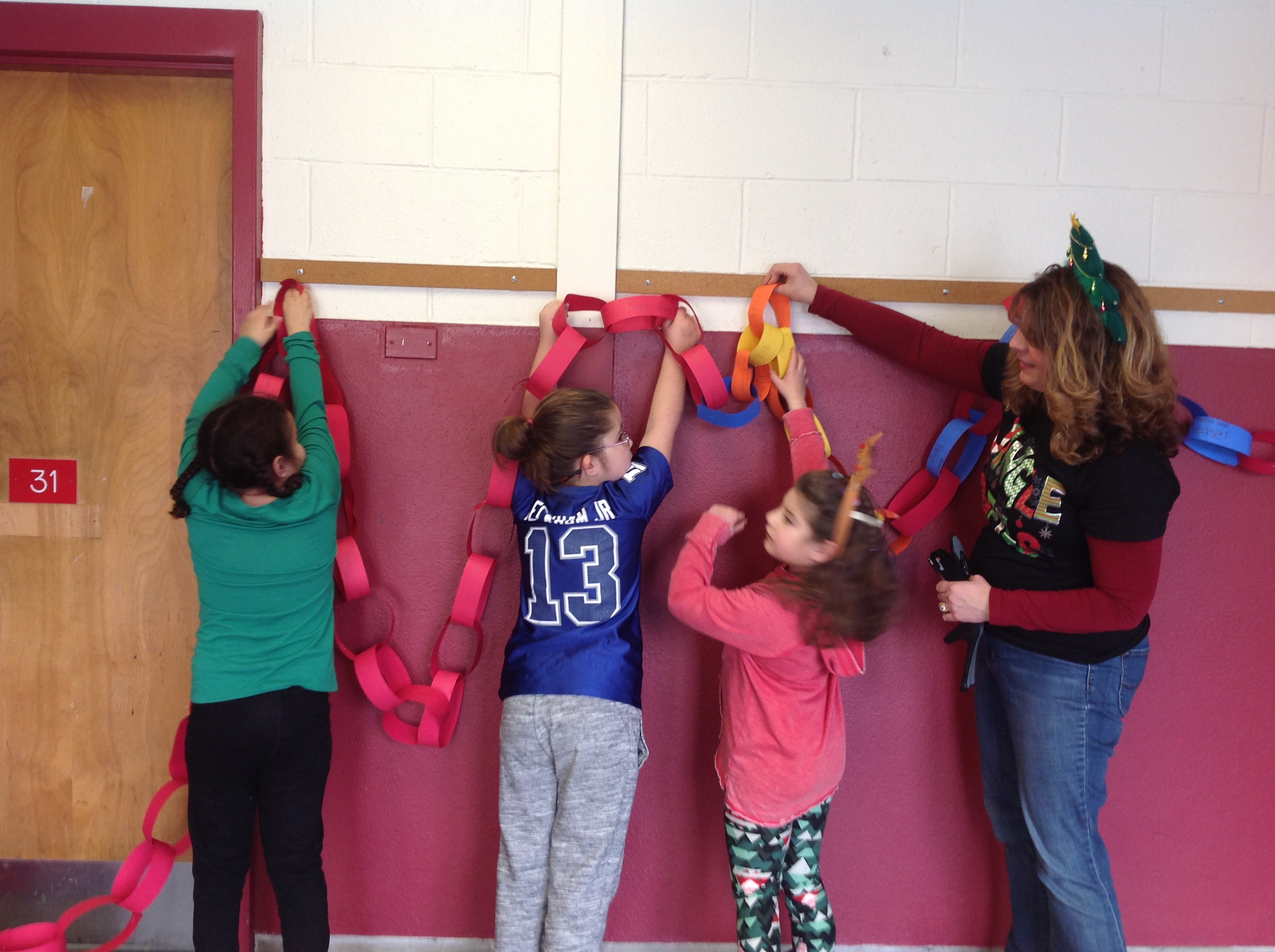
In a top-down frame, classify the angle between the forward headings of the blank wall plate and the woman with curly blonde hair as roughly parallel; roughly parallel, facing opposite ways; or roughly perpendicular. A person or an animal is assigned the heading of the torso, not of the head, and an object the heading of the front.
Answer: roughly perpendicular

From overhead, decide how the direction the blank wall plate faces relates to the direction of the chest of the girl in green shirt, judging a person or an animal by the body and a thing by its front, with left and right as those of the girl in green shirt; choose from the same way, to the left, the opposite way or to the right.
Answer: the opposite way

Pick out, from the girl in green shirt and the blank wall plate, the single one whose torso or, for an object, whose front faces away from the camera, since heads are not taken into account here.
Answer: the girl in green shirt

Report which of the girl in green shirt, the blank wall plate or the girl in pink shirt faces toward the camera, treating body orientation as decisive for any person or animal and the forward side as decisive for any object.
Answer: the blank wall plate

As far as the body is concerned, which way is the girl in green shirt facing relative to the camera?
away from the camera

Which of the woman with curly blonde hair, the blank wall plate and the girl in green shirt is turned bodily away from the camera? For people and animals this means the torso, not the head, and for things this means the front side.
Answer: the girl in green shirt

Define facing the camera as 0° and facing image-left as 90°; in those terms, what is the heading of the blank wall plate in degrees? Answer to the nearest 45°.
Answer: approximately 0°

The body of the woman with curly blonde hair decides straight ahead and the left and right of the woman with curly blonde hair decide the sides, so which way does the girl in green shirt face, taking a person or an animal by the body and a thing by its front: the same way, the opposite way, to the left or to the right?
to the right

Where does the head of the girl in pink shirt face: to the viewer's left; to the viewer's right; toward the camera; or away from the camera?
to the viewer's left

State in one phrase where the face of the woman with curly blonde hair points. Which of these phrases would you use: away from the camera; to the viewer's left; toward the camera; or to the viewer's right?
to the viewer's left

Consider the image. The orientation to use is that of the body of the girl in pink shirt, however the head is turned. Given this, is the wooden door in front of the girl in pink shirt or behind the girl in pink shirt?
in front

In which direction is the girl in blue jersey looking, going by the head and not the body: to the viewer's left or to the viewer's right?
to the viewer's right
